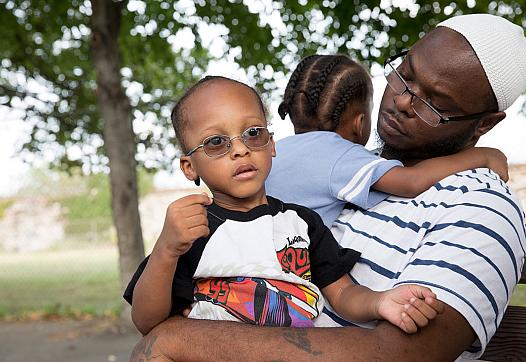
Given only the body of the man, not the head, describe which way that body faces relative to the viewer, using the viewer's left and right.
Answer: facing the viewer and to the left of the viewer

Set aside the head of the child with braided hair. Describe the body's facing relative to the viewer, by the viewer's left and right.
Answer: facing away from the viewer and to the right of the viewer

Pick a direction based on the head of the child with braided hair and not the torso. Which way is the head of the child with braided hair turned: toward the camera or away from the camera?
away from the camera

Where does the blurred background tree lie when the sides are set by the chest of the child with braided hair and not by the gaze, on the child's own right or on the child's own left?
on the child's own left

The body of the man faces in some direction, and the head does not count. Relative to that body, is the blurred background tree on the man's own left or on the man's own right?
on the man's own right
